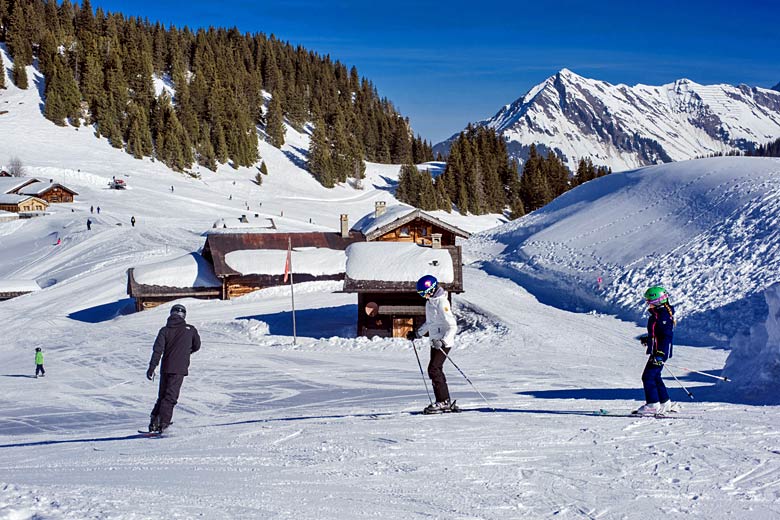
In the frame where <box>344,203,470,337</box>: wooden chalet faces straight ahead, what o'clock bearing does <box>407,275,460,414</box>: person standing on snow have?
The person standing on snow is roughly at 12 o'clock from the wooden chalet.

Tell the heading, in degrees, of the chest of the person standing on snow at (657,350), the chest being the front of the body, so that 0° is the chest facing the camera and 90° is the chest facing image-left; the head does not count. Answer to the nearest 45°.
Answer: approximately 90°

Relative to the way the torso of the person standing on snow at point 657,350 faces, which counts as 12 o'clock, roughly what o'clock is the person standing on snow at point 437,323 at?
the person standing on snow at point 437,323 is roughly at 12 o'clock from the person standing on snow at point 657,350.

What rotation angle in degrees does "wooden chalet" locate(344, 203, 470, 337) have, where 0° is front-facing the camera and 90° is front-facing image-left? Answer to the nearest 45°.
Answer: approximately 0°

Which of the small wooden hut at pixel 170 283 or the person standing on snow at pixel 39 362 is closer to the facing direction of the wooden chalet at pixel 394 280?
the person standing on snow
